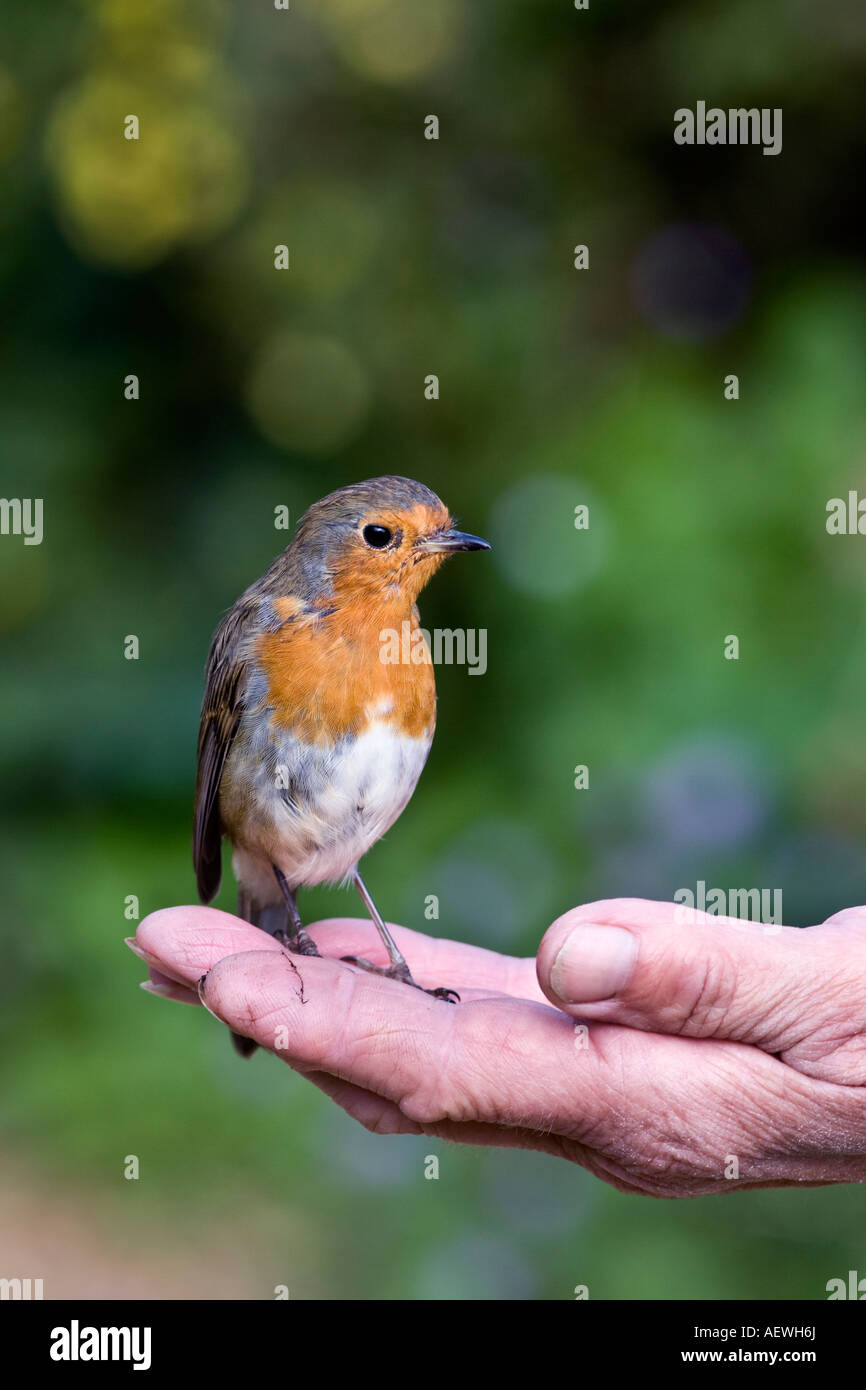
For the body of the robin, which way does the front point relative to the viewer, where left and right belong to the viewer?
facing the viewer and to the right of the viewer
